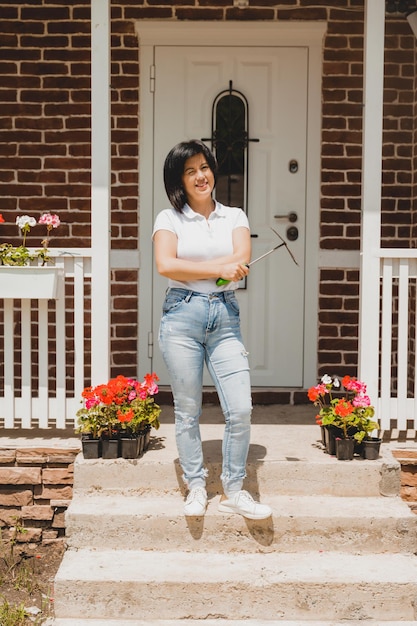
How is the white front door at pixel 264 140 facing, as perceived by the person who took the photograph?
facing the viewer

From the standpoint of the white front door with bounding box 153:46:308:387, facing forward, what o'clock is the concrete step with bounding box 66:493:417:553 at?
The concrete step is roughly at 12 o'clock from the white front door.

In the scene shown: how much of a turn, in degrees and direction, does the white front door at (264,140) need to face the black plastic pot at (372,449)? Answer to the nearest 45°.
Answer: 0° — it already faces it

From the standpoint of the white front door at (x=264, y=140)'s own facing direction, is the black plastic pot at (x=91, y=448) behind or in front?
in front

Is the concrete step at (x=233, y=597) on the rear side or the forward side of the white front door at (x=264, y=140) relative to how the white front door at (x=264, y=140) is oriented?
on the forward side

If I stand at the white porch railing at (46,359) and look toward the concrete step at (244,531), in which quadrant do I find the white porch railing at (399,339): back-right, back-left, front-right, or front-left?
front-left

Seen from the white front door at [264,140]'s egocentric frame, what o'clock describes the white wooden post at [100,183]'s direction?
The white wooden post is roughly at 1 o'clock from the white front door.

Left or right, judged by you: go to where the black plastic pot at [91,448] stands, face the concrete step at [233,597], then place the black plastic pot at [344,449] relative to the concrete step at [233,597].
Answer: left

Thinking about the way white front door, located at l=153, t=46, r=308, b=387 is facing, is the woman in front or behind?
in front

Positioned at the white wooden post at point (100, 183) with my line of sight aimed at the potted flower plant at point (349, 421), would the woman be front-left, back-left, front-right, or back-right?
front-right

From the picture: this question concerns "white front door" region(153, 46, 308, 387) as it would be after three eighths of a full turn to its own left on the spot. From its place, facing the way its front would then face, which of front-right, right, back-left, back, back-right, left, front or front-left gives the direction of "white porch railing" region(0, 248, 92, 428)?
back

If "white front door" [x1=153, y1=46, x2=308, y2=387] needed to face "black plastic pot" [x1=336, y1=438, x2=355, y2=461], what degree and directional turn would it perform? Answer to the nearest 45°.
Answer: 0° — it already faces it

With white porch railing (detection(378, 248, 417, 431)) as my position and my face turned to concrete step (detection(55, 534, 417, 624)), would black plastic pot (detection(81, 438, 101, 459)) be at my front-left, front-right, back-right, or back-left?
front-right
